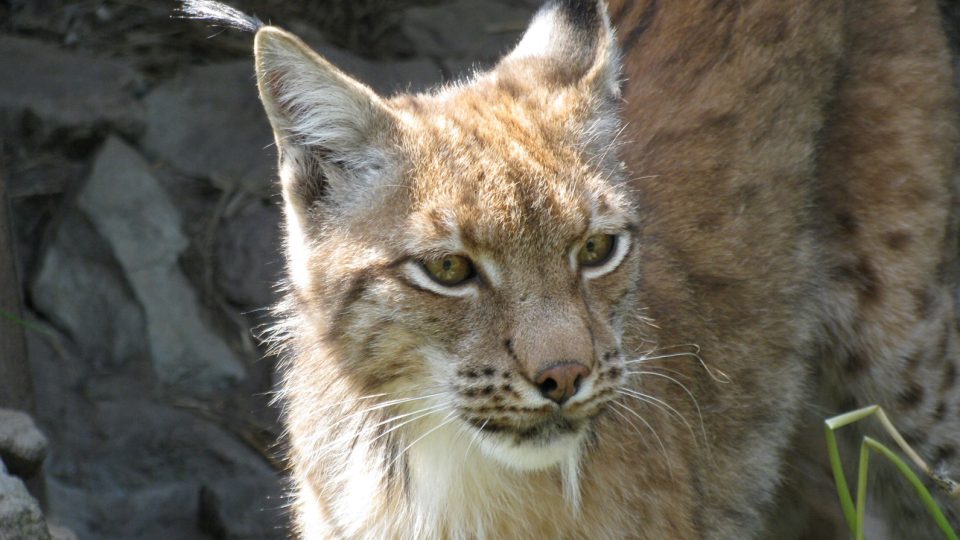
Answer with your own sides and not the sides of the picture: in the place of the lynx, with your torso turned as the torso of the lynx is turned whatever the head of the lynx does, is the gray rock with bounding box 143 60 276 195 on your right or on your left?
on your right

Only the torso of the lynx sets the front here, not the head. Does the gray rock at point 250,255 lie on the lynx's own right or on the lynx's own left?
on the lynx's own right

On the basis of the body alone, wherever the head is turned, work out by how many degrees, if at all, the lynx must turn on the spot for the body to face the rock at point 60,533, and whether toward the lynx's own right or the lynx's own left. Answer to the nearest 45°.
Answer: approximately 45° to the lynx's own right

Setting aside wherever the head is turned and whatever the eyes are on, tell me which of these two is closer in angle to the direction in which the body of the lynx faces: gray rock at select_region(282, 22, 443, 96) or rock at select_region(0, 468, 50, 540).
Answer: the rock

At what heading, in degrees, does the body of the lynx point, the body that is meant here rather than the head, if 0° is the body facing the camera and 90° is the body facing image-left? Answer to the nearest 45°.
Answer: approximately 45°
